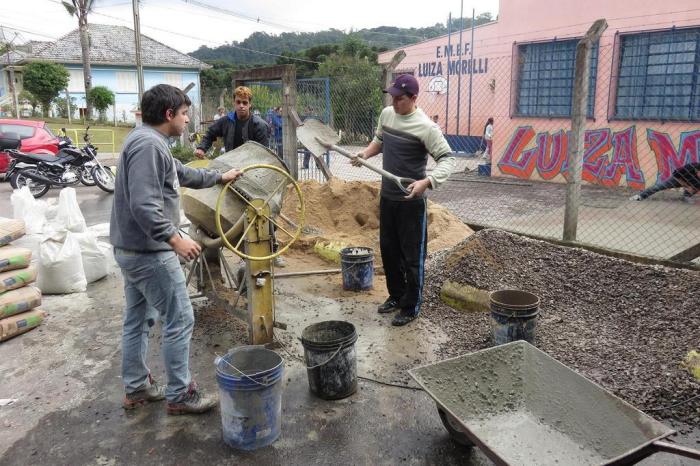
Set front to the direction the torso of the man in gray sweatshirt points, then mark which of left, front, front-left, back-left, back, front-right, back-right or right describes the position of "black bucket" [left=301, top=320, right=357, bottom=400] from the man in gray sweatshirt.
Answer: front

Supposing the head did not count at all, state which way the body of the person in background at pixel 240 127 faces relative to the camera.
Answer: toward the camera

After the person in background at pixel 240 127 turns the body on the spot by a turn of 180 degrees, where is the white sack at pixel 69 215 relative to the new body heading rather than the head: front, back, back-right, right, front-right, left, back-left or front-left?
left

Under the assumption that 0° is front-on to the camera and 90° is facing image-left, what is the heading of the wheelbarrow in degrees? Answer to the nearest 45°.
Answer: approximately 135°

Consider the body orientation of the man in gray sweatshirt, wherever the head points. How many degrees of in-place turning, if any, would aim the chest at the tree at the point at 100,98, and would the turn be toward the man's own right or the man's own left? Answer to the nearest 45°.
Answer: approximately 90° to the man's own left

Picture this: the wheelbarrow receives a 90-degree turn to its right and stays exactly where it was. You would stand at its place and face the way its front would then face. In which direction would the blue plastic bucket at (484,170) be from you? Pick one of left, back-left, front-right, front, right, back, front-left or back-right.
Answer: front-left

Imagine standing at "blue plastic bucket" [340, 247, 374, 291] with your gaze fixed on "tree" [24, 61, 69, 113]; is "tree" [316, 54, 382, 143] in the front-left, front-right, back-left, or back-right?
front-right

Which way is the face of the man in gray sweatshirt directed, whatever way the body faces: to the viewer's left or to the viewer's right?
to the viewer's right

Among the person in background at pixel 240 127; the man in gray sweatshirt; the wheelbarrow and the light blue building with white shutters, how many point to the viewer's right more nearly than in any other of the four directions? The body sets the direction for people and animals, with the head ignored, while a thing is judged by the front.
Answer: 1

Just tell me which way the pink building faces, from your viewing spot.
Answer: facing the viewer and to the left of the viewer

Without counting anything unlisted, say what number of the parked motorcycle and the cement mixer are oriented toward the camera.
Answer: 0

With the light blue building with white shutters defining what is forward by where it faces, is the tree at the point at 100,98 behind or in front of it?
in front

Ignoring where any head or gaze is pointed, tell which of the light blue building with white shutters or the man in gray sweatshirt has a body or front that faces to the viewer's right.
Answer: the man in gray sweatshirt
